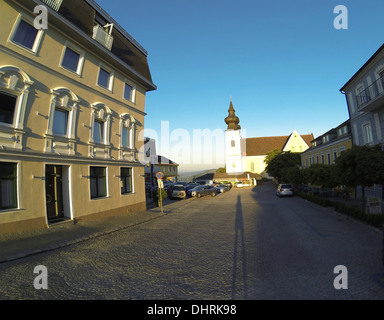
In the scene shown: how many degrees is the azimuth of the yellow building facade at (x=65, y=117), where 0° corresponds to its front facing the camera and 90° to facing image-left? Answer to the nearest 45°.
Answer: approximately 315°

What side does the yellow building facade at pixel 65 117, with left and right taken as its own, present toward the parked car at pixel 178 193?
left

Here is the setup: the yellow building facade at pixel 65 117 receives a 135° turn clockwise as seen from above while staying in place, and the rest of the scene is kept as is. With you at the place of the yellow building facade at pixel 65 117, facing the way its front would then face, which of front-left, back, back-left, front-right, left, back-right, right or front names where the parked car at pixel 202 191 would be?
back-right

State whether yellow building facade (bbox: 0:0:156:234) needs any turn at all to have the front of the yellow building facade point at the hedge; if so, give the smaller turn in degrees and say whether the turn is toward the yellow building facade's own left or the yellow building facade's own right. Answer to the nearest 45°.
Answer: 0° — it already faces it
